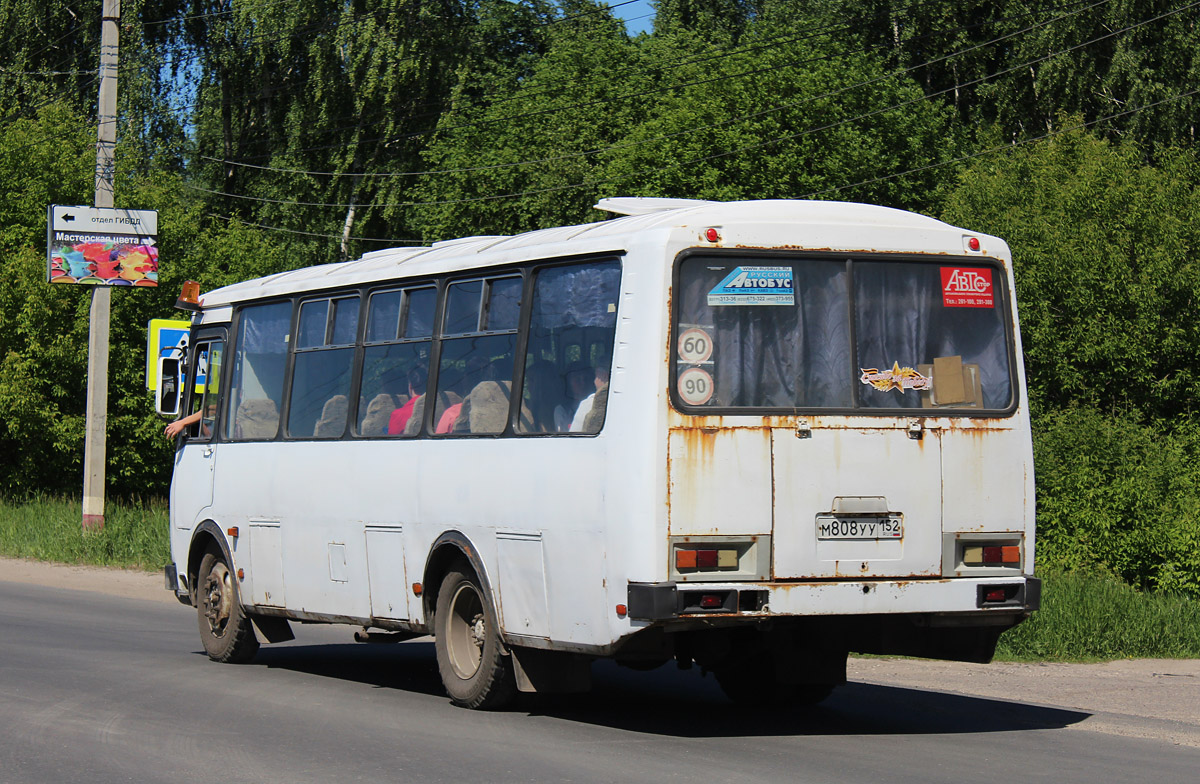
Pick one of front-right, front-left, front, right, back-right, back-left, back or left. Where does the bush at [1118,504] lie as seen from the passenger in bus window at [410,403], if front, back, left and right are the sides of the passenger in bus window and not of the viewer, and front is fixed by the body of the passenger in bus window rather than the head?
right

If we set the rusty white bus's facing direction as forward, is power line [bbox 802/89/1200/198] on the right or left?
on its right

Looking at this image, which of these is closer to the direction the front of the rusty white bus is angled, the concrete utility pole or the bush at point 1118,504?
the concrete utility pole

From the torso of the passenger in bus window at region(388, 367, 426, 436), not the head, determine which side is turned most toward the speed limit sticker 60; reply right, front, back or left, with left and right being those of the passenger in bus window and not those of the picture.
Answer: back

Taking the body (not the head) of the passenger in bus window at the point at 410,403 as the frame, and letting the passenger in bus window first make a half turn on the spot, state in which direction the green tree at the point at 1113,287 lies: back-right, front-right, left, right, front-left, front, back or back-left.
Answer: left

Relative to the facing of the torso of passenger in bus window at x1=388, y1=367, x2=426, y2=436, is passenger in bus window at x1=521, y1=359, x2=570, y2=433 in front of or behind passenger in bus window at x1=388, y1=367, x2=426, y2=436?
behind

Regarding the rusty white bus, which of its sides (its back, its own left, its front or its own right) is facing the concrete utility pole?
front

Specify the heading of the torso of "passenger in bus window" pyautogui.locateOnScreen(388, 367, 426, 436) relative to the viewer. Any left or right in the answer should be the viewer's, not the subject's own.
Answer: facing away from the viewer and to the left of the viewer

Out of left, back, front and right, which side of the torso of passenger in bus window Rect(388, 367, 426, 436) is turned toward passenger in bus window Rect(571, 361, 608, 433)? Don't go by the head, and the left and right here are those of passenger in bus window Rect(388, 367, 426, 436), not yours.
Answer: back

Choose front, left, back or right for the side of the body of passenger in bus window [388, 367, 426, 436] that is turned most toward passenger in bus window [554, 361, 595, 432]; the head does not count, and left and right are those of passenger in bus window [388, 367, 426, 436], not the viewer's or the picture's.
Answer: back

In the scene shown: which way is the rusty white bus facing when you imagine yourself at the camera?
facing away from the viewer and to the left of the viewer
